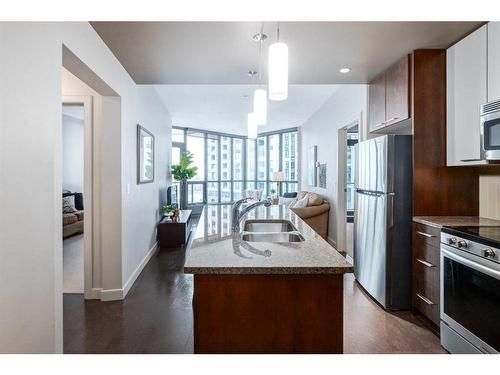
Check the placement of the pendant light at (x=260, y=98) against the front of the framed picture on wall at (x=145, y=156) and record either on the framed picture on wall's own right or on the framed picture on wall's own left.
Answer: on the framed picture on wall's own right

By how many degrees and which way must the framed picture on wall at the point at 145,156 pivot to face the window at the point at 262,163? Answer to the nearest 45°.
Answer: approximately 45° to its left

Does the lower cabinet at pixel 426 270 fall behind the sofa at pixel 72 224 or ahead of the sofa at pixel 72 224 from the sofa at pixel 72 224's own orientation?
ahead

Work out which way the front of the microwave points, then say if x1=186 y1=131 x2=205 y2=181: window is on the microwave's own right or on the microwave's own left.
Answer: on the microwave's own right

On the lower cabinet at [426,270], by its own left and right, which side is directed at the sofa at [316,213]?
right

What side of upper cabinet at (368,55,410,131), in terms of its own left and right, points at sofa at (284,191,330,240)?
right

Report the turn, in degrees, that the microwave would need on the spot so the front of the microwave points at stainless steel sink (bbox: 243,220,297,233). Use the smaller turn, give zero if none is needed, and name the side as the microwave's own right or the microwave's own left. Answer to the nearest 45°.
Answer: approximately 45° to the microwave's own right

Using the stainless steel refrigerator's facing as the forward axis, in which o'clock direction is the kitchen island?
The kitchen island is roughly at 11 o'clock from the stainless steel refrigerator.

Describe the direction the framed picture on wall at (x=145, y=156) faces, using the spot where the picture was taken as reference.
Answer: facing to the right of the viewer

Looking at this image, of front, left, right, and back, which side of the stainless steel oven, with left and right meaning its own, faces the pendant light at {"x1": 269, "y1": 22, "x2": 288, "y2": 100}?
front

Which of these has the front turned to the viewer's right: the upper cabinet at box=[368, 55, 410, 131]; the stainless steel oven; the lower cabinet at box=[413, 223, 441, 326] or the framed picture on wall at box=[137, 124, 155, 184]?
the framed picture on wall
